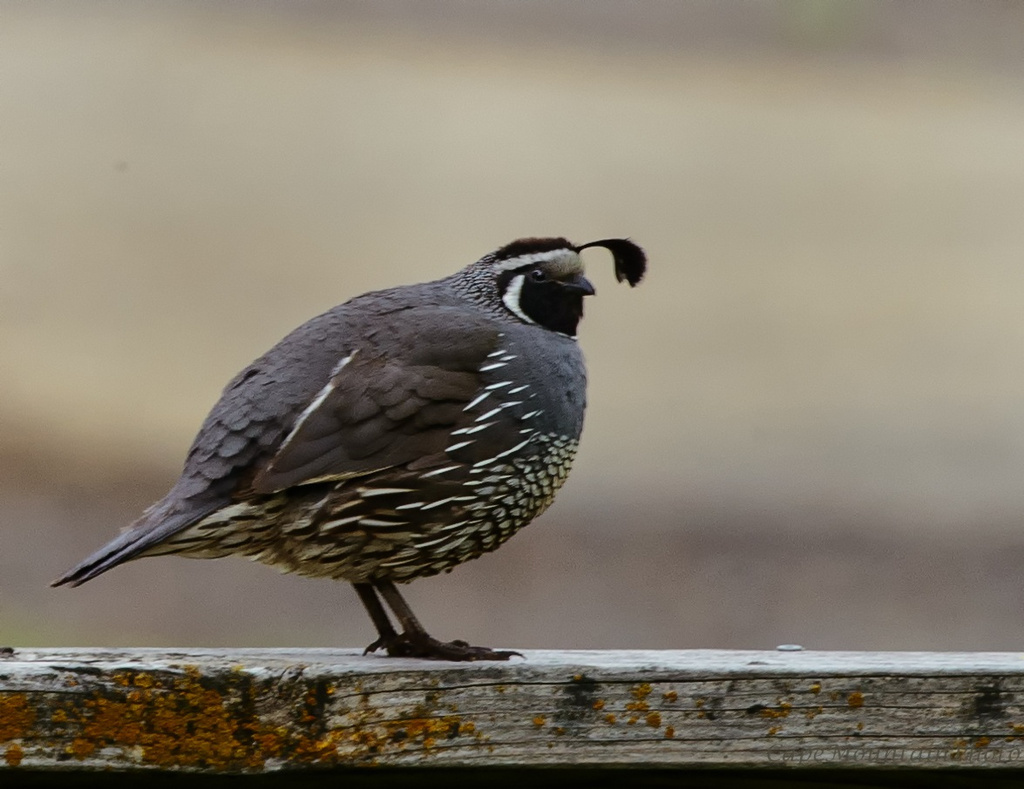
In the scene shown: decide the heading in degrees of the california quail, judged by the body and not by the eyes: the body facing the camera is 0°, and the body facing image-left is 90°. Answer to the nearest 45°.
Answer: approximately 270°
